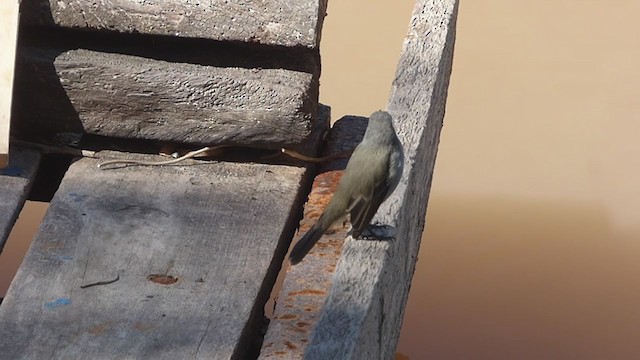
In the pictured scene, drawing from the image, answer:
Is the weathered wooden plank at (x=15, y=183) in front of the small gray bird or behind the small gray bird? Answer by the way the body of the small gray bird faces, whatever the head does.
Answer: behind

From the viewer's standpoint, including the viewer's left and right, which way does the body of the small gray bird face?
facing away from the viewer and to the right of the viewer

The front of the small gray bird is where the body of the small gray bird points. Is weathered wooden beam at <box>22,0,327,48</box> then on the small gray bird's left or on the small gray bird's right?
on the small gray bird's left

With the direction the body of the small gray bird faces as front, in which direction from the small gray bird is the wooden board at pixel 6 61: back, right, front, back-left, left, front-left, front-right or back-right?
back-left

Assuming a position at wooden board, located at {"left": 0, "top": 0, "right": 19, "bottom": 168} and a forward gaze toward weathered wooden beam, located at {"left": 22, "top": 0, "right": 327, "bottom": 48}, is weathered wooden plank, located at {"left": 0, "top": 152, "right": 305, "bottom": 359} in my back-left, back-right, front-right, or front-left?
front-right

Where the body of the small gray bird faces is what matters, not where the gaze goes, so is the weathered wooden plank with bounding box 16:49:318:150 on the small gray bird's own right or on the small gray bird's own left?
on the small gray bird's own left
